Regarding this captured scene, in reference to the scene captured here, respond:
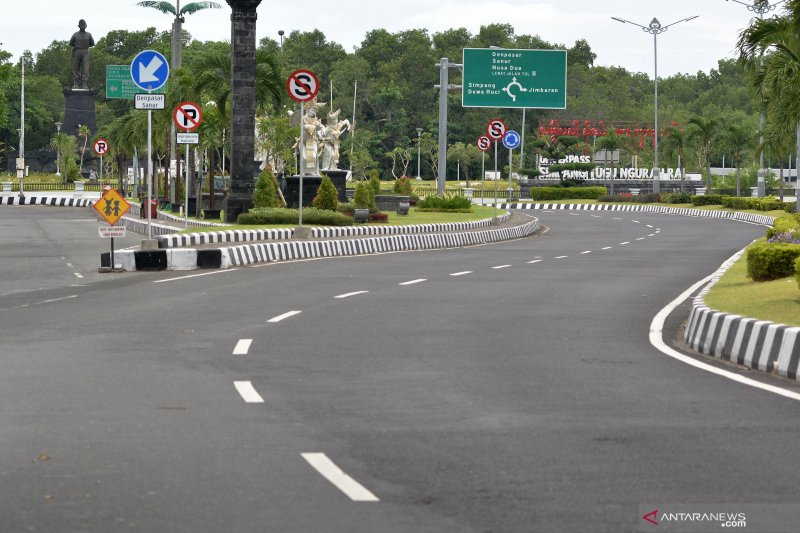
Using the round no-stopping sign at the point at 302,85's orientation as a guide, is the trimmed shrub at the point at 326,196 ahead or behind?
behind

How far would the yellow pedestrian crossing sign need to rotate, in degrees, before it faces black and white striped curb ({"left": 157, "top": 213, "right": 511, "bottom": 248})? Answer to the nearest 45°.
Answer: approximately 135° to its left

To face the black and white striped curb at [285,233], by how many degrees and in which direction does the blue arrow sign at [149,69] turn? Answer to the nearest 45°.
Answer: approximately 135° to its left

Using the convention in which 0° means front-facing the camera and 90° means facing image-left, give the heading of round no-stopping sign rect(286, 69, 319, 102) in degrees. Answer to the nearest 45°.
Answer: approximately 0°

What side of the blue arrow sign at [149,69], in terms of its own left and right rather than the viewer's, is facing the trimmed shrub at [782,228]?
left

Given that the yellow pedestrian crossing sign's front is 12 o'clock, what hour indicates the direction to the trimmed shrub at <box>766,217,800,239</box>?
The trimmed shrub is roughly at 9 o'clock from the yellow pedestrian crossing sign.

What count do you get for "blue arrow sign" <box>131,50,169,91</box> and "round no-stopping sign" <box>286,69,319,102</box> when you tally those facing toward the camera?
2
